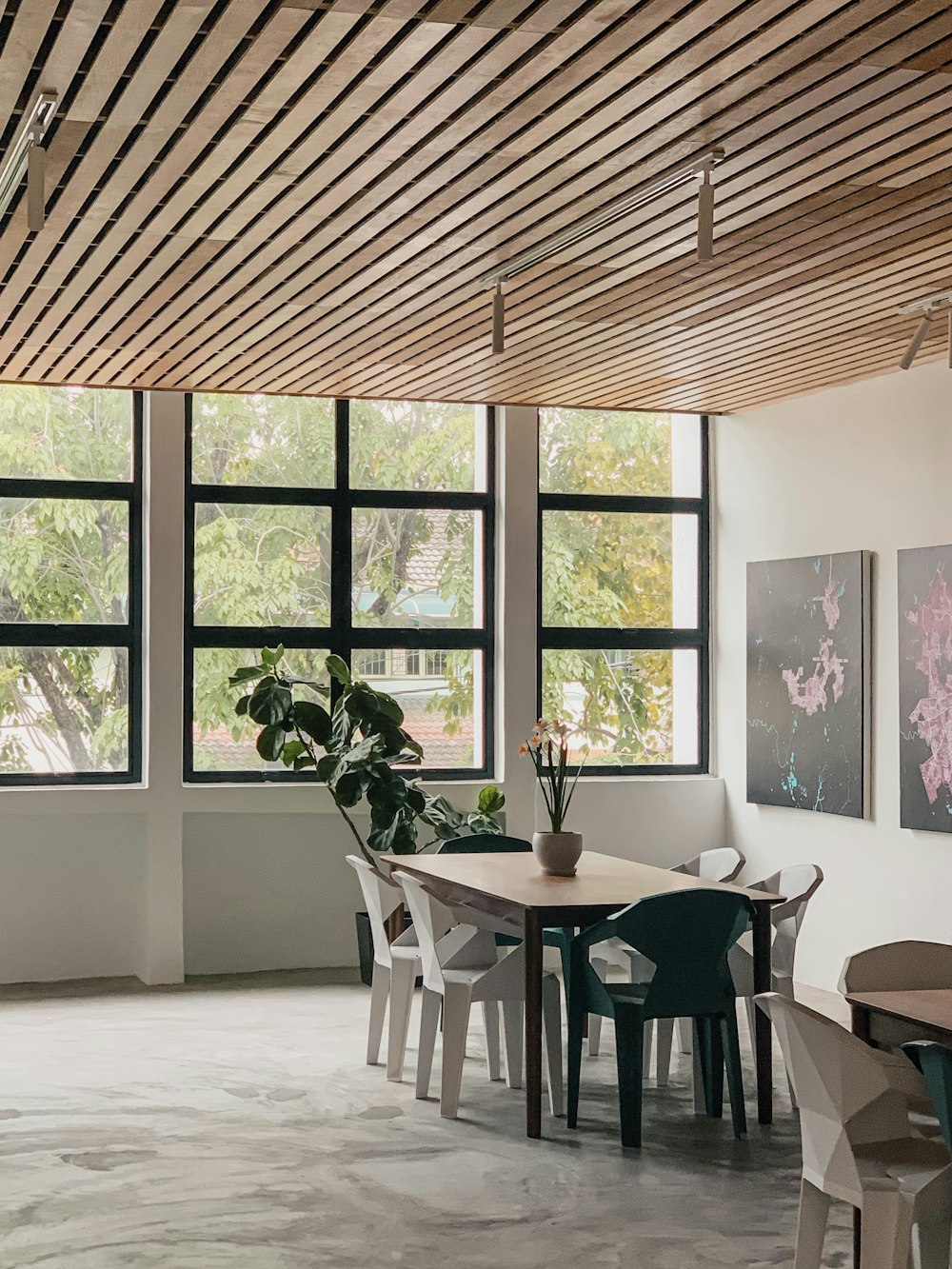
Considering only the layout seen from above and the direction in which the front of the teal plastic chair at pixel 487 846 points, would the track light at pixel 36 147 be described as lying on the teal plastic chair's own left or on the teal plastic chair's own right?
on the teal plastic chair's own right

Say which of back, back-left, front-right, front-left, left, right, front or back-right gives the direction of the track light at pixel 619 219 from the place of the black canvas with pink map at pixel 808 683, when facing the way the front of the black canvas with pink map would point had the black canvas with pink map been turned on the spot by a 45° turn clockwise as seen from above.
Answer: left

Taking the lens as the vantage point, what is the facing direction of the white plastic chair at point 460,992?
facing away from the viewer and to the right of the viewer

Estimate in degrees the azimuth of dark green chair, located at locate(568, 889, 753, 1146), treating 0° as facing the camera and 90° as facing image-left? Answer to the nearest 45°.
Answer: approximately 135°

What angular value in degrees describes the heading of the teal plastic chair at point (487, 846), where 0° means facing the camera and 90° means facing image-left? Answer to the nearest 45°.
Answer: approximately 315°

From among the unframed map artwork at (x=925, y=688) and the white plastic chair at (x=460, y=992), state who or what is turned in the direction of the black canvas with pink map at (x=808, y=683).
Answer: the white plastic chair

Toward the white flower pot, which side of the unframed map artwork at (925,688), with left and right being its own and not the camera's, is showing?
front

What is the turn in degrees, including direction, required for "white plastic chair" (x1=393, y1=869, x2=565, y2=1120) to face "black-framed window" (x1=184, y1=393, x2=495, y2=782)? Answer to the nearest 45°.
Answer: approximately 45° to its left

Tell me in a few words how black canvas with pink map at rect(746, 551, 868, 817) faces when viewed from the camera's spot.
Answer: facing the viewer and to the left of the viewer

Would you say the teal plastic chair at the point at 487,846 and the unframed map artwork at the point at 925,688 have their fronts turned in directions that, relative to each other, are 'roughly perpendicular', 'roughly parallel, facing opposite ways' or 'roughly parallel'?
roughly perpendicular

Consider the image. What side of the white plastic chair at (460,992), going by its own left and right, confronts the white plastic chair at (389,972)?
left

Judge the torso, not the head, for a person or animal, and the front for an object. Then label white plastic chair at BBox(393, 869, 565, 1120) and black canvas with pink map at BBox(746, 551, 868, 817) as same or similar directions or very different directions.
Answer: very different directions

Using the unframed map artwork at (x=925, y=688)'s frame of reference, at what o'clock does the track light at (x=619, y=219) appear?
The track light is roughly at 11 o'clock from the unframed map artwork.

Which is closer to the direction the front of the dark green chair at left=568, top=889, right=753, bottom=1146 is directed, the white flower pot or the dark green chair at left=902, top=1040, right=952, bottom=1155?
the white flower pot
